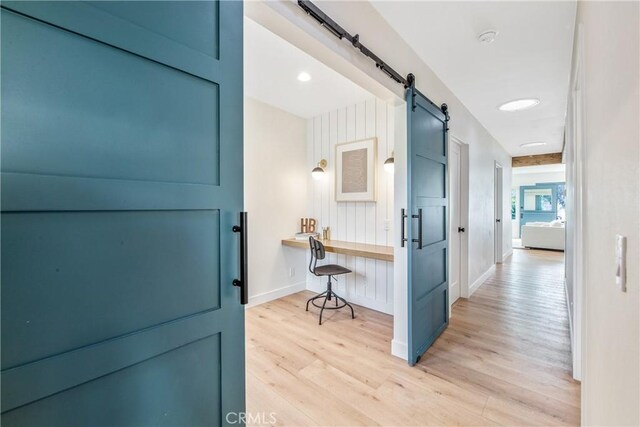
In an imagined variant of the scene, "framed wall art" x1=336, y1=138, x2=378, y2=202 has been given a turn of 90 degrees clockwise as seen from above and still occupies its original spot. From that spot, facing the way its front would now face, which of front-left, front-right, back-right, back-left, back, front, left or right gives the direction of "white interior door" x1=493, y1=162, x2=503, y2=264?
right

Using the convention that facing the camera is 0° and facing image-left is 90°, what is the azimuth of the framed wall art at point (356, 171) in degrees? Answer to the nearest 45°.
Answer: approximately 45°

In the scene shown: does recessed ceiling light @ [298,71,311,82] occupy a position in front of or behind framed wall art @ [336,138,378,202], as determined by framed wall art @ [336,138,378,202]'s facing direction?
in front

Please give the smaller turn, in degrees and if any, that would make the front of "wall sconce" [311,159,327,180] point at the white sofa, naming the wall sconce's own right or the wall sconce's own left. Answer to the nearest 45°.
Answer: approximately 180°

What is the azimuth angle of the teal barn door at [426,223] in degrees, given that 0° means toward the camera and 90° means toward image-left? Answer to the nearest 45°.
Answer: approximately 315°

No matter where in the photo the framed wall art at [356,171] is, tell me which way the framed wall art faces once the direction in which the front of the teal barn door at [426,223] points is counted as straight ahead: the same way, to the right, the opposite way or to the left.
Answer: to the right

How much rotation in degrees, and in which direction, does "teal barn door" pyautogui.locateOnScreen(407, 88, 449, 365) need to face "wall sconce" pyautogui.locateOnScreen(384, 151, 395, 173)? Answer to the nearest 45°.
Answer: approximately 180°

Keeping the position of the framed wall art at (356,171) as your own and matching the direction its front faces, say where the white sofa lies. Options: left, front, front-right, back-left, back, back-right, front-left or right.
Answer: back

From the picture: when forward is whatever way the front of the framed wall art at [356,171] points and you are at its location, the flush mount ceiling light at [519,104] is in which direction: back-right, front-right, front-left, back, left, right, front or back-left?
back-left

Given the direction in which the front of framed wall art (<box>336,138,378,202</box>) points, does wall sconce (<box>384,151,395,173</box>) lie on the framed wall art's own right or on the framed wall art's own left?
on the framed wall art's own left
